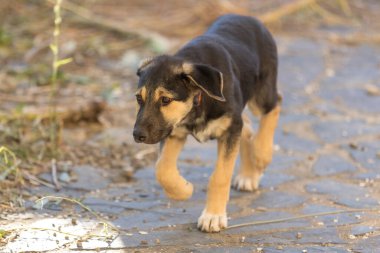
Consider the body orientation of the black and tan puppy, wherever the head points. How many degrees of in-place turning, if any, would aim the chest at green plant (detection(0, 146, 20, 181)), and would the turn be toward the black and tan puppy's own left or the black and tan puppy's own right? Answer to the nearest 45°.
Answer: approximately 45° to the black and tan puppy's own right

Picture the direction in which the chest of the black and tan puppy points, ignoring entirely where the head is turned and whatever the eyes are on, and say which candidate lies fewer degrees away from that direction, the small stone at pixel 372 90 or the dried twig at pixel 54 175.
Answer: the dried twig

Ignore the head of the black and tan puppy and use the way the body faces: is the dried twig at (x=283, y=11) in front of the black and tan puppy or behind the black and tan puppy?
behind

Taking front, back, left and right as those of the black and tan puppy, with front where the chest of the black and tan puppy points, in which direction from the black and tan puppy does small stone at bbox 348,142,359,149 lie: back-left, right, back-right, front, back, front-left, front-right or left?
back

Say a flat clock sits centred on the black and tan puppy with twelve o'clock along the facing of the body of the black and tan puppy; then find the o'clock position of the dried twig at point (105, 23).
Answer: The dried twig is roughly at 4 o'clock from the black and tan puppy.

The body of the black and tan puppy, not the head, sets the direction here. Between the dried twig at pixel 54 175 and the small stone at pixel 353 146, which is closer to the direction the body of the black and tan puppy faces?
the dried twig

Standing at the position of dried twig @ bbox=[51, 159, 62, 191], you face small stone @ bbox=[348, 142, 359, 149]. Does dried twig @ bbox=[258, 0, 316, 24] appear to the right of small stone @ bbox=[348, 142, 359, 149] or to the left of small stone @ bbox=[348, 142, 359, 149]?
left

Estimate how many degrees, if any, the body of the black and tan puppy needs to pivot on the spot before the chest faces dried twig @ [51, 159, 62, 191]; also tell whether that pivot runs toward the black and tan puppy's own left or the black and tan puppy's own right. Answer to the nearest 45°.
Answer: approximately 90° to the black and tan puppy's own right

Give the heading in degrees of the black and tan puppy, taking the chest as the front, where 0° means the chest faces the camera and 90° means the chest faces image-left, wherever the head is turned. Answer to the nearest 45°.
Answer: approximately 45°

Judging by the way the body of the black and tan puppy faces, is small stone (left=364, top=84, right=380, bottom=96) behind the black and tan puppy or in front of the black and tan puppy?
behind
